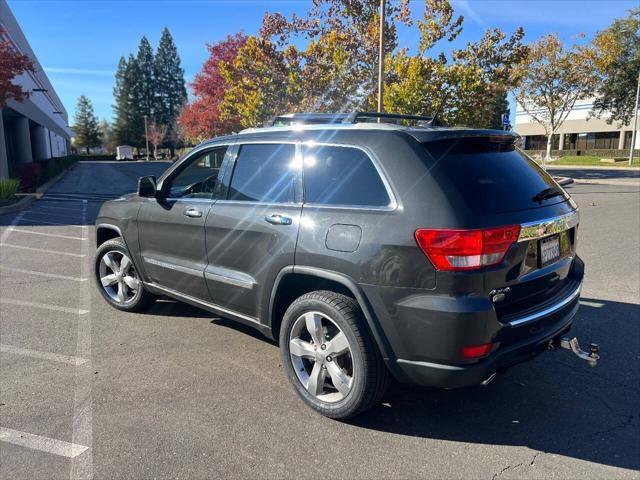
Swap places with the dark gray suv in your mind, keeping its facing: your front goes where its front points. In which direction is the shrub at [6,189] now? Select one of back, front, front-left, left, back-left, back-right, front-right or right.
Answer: front

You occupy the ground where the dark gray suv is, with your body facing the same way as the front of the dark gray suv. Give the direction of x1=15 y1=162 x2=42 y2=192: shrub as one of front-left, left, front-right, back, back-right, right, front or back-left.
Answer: front

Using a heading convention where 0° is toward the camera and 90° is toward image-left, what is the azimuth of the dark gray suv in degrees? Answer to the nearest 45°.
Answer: approximately 135°

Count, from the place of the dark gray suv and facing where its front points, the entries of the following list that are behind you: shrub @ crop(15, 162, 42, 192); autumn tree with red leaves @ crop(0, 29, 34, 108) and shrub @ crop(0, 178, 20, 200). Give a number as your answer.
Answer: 0

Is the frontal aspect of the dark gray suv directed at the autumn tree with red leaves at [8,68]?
yes
